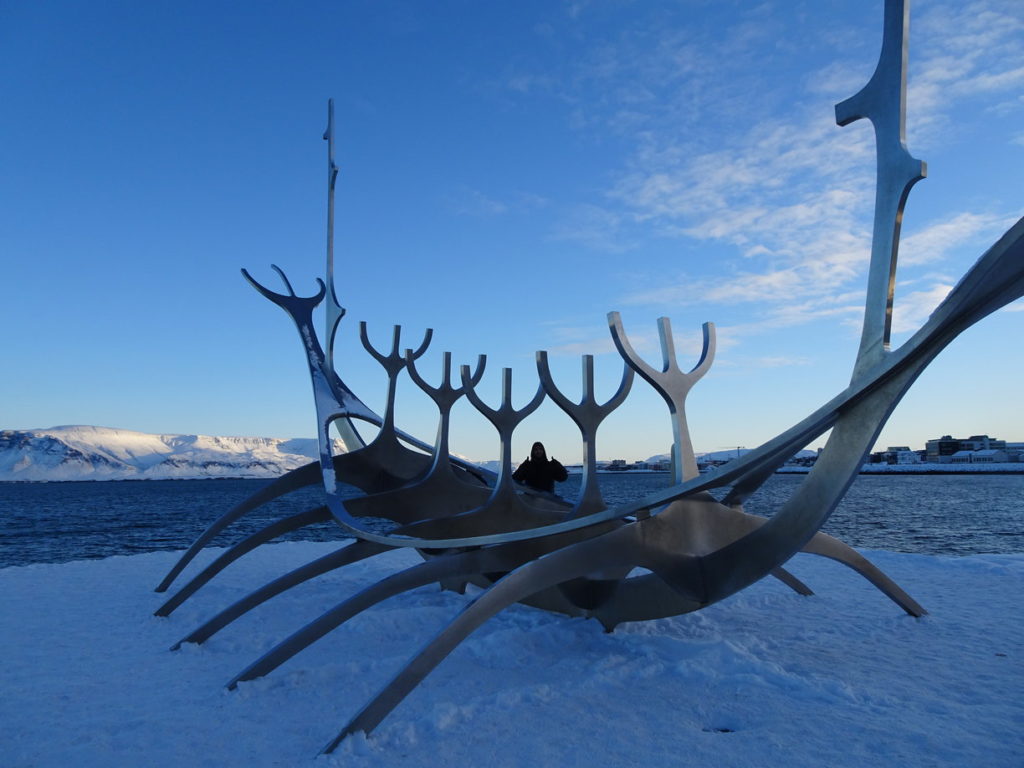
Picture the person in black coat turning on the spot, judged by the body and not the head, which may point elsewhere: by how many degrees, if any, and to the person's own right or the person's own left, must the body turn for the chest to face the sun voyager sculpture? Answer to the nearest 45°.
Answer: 0° — they already face it

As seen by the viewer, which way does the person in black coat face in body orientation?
toward the camera
